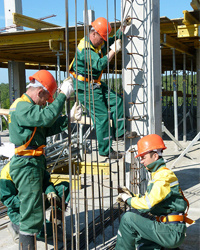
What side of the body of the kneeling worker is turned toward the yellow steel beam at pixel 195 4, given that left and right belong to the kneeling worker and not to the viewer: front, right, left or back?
right

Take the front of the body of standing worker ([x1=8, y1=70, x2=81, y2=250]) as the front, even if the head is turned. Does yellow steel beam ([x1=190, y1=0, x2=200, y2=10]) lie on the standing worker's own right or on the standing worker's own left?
on the standing worker's own left

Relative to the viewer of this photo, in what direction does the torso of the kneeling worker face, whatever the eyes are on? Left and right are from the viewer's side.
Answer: facing to the left of the viewer

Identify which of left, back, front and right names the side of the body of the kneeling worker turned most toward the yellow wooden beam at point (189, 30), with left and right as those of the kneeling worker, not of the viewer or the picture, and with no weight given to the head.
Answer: right

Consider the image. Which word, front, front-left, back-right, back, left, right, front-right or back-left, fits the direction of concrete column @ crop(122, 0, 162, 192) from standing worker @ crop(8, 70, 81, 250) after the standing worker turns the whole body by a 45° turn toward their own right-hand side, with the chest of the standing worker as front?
left

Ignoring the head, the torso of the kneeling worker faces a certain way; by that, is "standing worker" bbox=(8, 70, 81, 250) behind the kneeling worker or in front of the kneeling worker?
in front

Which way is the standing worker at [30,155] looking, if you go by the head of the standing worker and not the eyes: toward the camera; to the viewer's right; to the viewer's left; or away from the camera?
to the viewer's right

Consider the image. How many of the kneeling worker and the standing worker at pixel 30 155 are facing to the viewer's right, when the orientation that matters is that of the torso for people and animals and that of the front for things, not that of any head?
1

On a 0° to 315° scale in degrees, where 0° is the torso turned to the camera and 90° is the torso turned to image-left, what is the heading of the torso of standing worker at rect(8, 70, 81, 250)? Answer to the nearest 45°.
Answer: approximately 270°

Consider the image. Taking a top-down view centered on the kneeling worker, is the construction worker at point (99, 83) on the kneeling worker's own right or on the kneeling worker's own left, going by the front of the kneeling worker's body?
on the kneeling worker's own right

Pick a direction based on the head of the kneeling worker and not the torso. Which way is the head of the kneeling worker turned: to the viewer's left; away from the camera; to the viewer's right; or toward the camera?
to the viewer's left

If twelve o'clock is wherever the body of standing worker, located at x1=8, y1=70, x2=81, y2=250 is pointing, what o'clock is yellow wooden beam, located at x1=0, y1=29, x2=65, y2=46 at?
The yellow wooden beam is roughly at 9 o'clock from the standing worker.

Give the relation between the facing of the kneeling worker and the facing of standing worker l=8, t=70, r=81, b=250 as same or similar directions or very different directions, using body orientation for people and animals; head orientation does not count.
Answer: very different directions

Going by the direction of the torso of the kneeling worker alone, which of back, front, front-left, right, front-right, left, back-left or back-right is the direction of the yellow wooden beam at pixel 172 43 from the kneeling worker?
right
